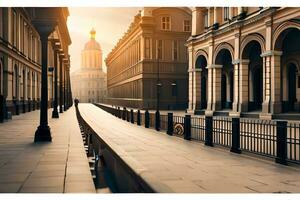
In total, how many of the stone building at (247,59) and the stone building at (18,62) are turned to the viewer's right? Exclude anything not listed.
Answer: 1

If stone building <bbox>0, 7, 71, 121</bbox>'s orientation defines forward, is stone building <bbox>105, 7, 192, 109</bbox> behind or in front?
in front

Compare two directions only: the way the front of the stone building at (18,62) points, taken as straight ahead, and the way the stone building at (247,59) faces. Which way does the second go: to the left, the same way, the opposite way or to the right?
the opposite way

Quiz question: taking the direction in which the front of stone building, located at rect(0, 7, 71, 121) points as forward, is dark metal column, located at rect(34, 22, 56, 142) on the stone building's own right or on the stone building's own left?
on the stone building's own right

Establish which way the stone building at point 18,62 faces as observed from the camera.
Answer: facing to the right of the viewer

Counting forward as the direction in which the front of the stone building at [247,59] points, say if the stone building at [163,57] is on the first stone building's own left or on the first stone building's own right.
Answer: on the first stone building's own right

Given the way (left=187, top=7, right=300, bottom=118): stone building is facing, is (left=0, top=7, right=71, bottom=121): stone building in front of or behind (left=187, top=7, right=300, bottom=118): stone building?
in front

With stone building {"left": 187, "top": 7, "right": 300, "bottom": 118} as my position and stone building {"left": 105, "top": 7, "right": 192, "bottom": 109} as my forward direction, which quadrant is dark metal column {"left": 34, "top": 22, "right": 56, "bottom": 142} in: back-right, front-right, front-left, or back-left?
back-left

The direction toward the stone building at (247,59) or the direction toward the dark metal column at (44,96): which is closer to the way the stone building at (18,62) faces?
the stone building
